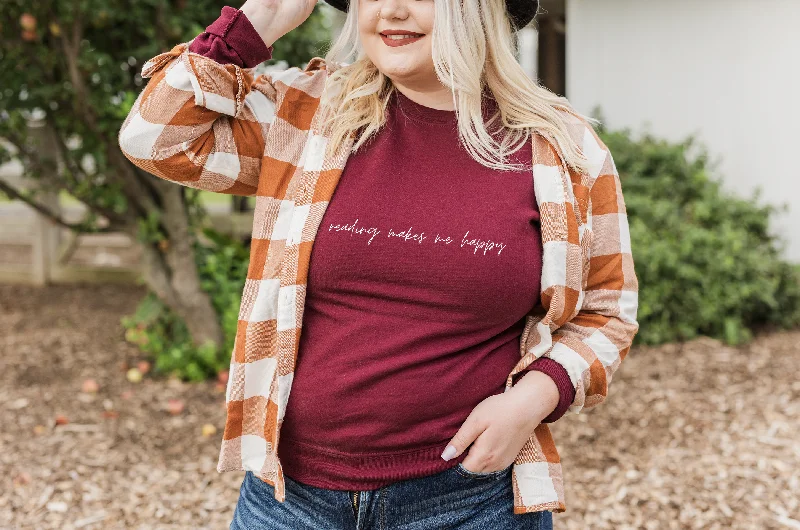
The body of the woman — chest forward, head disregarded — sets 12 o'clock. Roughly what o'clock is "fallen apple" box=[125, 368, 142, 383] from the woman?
The fallen apple is roughly at 5 o'clock from the woman.

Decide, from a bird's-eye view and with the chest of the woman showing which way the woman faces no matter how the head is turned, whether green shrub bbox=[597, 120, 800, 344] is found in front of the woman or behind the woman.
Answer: behind

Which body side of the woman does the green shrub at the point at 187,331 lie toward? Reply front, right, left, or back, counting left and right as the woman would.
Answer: back

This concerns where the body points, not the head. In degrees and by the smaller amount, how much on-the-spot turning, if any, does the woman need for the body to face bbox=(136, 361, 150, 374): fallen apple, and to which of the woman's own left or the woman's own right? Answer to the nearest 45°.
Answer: approximately 135° to the woman's own right

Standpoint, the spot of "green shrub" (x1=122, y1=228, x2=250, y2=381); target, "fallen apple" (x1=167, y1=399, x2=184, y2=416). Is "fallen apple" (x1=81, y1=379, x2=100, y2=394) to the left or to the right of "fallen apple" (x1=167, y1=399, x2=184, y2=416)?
right

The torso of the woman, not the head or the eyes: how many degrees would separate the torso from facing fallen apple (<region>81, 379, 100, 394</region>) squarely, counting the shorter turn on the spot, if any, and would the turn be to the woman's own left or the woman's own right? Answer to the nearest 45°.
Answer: approximately 135° to the woman's own right
